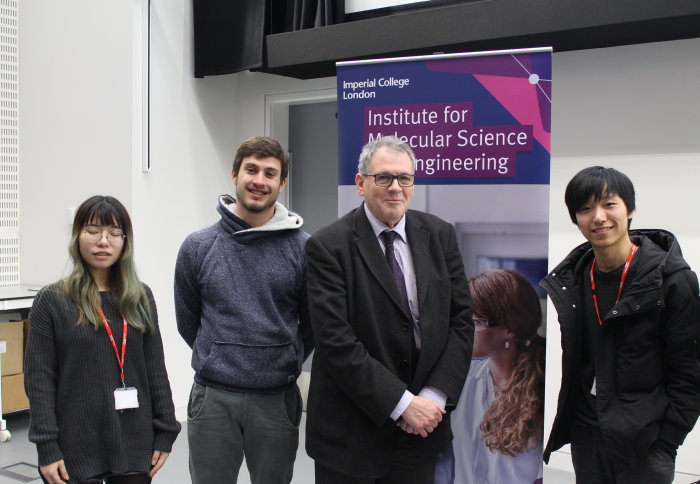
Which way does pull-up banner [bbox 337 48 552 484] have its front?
toward the camera

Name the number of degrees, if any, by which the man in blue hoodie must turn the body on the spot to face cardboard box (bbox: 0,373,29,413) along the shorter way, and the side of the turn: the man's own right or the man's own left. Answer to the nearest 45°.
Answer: approximately 135° to the man's own right

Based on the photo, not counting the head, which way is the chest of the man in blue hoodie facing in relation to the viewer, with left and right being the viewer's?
facing the viewer

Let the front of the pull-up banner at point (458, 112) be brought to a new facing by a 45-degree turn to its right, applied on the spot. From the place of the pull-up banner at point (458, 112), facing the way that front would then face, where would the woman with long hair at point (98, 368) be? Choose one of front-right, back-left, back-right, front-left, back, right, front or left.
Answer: front

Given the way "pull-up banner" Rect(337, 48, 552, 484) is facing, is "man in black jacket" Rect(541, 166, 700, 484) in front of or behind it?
in front

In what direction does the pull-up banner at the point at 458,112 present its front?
toward the camera
